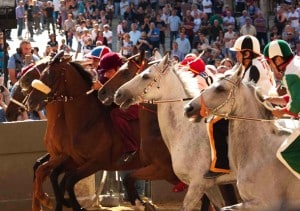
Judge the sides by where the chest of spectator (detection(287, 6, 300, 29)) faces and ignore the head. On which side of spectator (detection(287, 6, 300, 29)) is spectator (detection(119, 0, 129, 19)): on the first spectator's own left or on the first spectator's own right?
on the first spectator's own right

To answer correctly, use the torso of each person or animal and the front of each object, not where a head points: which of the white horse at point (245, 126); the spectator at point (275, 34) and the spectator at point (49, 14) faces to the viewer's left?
the white horse

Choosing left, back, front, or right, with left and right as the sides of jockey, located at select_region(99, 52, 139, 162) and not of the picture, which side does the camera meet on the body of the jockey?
left

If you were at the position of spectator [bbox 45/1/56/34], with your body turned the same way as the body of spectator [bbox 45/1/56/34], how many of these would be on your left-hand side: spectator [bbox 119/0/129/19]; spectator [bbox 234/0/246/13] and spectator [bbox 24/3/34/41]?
2

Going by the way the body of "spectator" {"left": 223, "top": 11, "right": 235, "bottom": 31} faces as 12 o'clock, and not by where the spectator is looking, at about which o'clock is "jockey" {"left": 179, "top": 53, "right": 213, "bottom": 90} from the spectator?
The jockey is roughly at 12 o'clock from the spectator.

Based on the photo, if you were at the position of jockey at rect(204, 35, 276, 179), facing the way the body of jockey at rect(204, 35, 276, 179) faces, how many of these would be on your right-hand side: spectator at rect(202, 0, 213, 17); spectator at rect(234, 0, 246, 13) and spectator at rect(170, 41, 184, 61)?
3

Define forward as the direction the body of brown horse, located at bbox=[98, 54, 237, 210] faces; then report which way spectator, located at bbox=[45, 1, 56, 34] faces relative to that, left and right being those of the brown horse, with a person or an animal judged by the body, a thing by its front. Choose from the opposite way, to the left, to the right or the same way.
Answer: to the left

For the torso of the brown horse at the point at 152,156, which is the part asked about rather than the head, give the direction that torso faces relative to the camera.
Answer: to the viewer's left

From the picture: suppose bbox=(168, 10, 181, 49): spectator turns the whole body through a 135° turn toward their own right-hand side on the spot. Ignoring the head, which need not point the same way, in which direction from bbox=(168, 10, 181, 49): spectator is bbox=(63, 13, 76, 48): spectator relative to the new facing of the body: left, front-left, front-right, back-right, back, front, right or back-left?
front-left

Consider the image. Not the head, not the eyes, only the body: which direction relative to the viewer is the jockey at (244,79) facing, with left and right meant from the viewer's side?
facing to the left of the viewer

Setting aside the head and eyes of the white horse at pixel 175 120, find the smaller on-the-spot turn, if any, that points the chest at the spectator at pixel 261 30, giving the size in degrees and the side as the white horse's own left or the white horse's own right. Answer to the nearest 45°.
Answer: approximately 90° to the white horse's own right

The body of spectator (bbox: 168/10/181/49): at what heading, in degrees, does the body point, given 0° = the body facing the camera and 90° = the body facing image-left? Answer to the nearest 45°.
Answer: approximately 0°

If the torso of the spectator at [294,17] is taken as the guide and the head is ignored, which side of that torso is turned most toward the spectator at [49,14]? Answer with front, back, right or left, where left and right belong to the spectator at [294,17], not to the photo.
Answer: right

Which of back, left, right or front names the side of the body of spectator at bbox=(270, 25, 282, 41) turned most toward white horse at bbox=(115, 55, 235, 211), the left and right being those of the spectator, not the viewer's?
front
